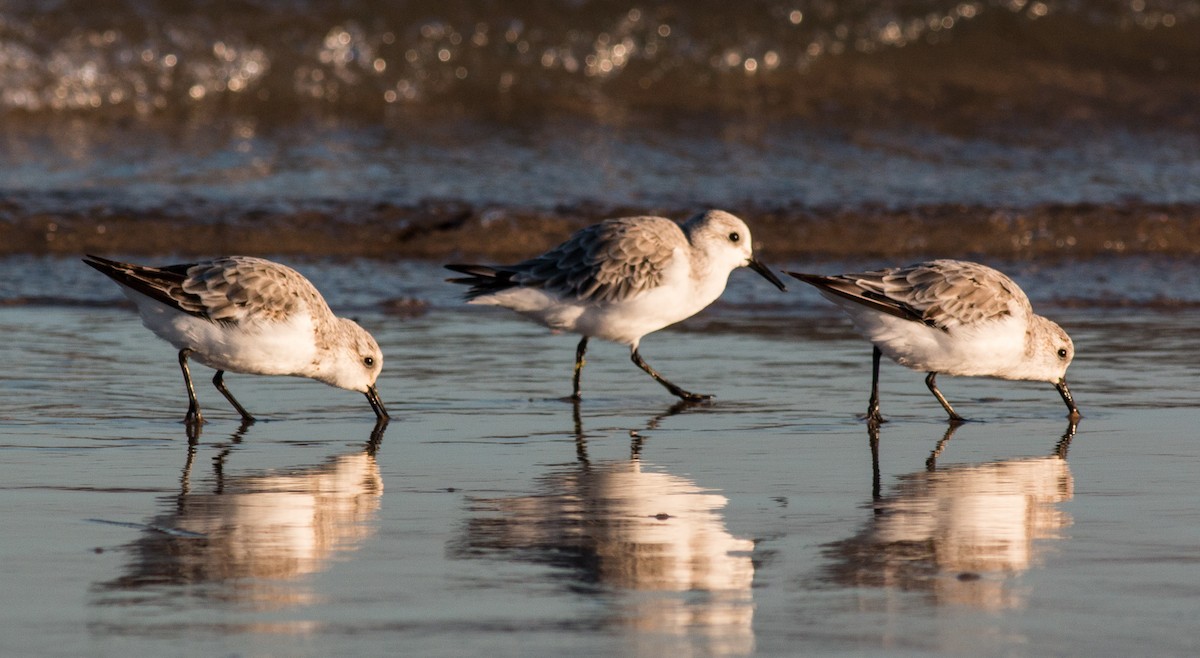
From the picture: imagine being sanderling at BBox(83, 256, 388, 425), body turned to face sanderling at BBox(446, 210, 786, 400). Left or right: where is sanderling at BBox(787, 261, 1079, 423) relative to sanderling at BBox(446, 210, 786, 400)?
right

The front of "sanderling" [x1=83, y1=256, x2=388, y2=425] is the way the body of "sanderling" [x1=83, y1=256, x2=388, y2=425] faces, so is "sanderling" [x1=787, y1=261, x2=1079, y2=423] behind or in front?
in front

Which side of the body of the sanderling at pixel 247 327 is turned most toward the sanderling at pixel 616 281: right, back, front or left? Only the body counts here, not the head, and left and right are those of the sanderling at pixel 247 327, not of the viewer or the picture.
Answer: front

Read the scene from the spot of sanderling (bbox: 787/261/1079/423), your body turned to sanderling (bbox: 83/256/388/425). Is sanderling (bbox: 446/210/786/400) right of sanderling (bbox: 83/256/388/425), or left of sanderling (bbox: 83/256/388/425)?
right

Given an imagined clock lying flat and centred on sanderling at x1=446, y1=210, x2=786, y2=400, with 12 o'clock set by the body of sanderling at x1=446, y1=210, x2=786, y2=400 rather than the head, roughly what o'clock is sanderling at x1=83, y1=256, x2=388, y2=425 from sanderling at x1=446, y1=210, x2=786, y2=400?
sanderling at x1=83, y1=256, x2=388, y2=425 is roughly at 5 o'clock from sanderling at x1=446, y1=210, x2=786, y2=400.

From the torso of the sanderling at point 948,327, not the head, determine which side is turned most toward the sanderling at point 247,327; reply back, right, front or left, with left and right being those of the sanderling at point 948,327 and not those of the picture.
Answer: back

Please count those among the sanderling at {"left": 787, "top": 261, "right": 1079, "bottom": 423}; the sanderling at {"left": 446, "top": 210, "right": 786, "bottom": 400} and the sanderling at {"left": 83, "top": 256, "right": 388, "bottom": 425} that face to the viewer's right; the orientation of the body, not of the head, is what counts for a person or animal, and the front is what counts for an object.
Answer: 3

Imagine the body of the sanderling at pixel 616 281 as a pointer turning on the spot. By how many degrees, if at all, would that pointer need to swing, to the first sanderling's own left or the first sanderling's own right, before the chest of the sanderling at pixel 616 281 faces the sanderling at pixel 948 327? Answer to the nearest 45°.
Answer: approximately 45° to the first sanderling's own right

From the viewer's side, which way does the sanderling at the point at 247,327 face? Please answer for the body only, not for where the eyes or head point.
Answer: to the viewer's right

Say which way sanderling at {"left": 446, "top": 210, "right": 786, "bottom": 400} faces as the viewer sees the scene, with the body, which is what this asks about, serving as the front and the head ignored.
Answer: to the viewer's right

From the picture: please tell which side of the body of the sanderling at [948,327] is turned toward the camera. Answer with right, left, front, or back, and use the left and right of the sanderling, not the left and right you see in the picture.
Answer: right

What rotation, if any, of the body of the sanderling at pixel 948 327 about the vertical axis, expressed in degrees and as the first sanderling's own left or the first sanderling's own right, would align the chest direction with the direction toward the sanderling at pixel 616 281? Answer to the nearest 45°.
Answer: approximately 180°
